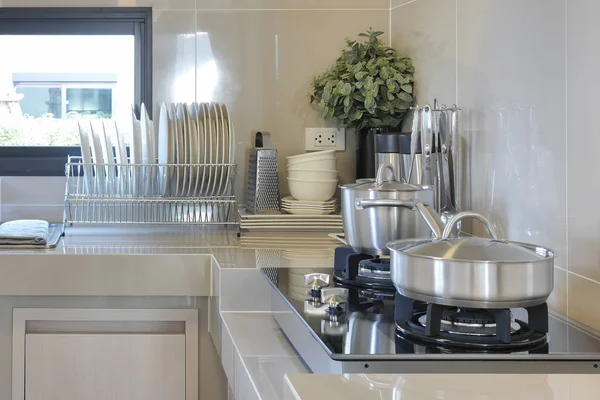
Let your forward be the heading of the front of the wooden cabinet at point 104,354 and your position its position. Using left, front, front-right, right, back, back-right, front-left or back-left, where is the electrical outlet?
back-left

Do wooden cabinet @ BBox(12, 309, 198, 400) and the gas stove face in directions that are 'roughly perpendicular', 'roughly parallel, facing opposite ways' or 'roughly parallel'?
roughly perpendicular

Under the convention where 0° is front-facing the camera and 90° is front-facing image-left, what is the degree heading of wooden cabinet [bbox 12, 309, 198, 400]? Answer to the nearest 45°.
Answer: approximately 0°

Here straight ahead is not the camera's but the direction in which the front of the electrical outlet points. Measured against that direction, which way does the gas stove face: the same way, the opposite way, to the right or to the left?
to the right

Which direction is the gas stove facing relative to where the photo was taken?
to the viewer's left

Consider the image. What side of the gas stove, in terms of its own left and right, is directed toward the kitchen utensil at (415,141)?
right
